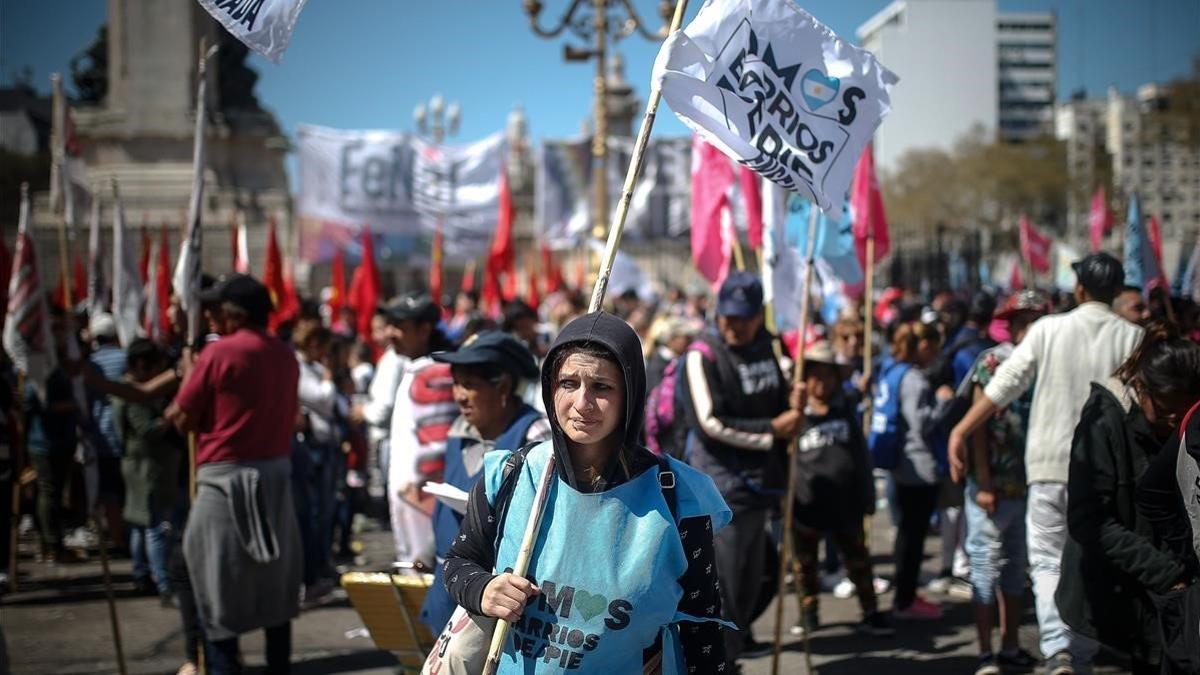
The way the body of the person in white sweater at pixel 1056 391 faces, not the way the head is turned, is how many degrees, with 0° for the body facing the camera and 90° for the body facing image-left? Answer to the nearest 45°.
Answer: approximately 180°

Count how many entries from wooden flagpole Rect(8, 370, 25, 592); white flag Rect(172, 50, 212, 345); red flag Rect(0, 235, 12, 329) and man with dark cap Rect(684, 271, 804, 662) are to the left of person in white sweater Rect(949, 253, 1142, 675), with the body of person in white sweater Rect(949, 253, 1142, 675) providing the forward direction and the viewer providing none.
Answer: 4

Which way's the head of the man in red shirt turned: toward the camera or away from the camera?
away from the camera

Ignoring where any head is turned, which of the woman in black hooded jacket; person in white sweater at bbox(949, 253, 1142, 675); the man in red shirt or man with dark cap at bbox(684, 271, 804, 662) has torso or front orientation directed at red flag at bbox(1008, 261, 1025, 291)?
the person in white sweater

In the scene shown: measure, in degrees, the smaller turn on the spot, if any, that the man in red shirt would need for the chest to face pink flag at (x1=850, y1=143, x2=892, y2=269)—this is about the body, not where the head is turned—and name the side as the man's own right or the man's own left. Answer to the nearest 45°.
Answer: approximately 90° to the man's own right

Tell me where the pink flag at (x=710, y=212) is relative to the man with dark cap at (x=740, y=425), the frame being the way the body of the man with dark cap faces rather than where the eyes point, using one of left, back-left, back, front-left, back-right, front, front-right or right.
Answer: back-left

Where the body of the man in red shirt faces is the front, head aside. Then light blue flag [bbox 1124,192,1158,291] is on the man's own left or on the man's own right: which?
on the man's own right

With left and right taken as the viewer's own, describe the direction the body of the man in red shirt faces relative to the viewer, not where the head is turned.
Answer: facing away from the viewer and to the left of the viewer

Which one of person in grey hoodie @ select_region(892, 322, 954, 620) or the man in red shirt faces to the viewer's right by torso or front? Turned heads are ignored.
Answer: the person in grey hoodie

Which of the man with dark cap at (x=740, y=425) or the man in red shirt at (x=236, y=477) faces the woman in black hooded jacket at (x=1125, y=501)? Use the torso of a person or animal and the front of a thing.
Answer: the man with dark cap

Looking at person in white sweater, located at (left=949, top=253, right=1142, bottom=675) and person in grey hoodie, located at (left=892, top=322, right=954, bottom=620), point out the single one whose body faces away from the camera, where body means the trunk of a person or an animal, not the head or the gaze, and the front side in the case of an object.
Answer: the person in white sweater
